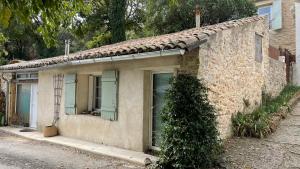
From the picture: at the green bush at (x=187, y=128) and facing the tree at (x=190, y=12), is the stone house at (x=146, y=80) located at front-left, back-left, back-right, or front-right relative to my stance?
front-left

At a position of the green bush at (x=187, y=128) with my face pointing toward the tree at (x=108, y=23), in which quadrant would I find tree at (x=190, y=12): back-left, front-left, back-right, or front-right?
front-right

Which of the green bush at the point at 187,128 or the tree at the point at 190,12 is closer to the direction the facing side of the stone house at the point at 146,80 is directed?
the green bush

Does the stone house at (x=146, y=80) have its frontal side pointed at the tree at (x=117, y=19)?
no

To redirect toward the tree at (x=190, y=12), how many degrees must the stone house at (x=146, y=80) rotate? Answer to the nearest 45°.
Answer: approximately 135° to its right

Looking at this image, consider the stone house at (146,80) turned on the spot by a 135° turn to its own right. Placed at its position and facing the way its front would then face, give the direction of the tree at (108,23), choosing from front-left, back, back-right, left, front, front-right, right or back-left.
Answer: front

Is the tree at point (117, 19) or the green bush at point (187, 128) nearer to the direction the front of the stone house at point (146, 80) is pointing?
the green bush

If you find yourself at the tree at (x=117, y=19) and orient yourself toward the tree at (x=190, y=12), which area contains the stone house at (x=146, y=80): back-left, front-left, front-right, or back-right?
front-right

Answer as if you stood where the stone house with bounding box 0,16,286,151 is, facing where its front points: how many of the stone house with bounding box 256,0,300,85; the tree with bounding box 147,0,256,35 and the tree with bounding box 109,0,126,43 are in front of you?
0

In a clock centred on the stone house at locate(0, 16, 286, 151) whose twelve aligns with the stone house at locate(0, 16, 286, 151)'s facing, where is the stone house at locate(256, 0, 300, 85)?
the stone house at locate(256, 0, 300, 85) is roughly at 6 o'clock from the stone house at locate(0, 16, 286, 151).

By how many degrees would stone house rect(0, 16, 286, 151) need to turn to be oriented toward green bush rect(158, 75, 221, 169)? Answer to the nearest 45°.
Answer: approximately 45° to its left
